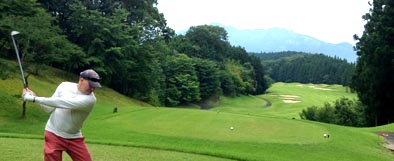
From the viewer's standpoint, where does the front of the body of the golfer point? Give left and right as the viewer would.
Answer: facing the viewer

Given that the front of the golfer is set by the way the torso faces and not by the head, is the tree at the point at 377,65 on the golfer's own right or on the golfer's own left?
on the golfer's own left
